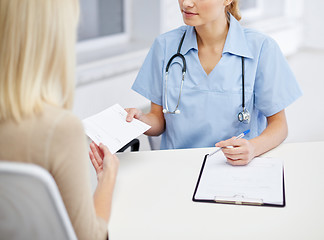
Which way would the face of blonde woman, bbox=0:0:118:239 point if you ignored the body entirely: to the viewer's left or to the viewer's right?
to the viewer's right

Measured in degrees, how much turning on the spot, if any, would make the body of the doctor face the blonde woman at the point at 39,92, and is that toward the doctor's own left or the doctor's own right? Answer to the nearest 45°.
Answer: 0° — they already face them

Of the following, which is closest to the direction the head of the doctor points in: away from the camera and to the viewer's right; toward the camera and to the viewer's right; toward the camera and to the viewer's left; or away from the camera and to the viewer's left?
toward the camera and to the viewer's left

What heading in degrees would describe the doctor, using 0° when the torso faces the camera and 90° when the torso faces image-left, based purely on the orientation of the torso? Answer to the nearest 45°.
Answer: approximately 0°

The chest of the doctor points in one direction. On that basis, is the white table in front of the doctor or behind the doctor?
in front
